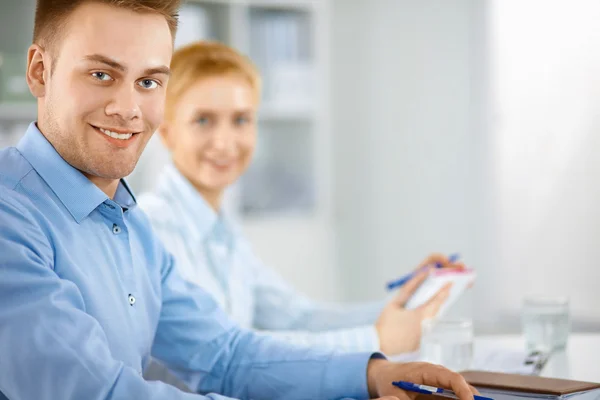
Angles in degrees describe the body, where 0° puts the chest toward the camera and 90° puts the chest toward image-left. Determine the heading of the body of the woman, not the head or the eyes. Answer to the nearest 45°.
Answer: approximately 315°

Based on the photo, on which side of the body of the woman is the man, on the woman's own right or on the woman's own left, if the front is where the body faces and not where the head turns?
on the woman's own right

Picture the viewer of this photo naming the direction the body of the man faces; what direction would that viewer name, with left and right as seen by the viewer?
facing the viewer and to the right of the viewer

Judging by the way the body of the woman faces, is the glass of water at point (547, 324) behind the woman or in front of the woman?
in front

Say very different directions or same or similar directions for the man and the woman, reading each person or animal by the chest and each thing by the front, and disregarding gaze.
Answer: same or similar directions

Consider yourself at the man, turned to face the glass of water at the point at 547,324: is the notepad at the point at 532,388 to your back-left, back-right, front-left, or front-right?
front-right

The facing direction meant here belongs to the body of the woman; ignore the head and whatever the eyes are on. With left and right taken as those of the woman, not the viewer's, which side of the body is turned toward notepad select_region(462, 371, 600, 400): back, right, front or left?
front

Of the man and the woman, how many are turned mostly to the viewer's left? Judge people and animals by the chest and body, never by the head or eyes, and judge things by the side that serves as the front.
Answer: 0

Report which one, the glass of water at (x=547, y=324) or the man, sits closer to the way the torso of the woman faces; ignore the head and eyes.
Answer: the glass of water

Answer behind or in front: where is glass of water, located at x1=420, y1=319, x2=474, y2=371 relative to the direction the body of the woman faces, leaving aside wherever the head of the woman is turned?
in front

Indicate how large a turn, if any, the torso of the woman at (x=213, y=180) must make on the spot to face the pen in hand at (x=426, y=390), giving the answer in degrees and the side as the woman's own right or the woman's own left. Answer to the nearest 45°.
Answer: approximately 45° to the woman's own right
